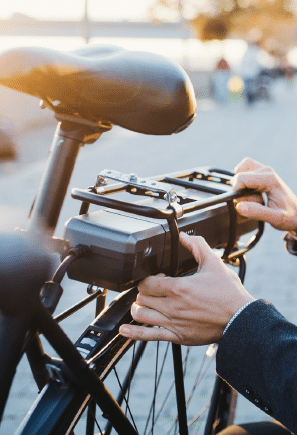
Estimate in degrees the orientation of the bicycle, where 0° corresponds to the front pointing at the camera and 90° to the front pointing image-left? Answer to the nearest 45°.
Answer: approximately 45°

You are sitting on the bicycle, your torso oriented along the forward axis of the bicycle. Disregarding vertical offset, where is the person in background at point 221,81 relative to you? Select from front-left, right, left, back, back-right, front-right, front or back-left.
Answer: back-right

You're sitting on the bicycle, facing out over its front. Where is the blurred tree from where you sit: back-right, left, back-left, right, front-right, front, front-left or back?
back-right

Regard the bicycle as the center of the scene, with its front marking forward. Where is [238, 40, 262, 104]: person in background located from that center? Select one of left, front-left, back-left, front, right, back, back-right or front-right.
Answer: back-right
